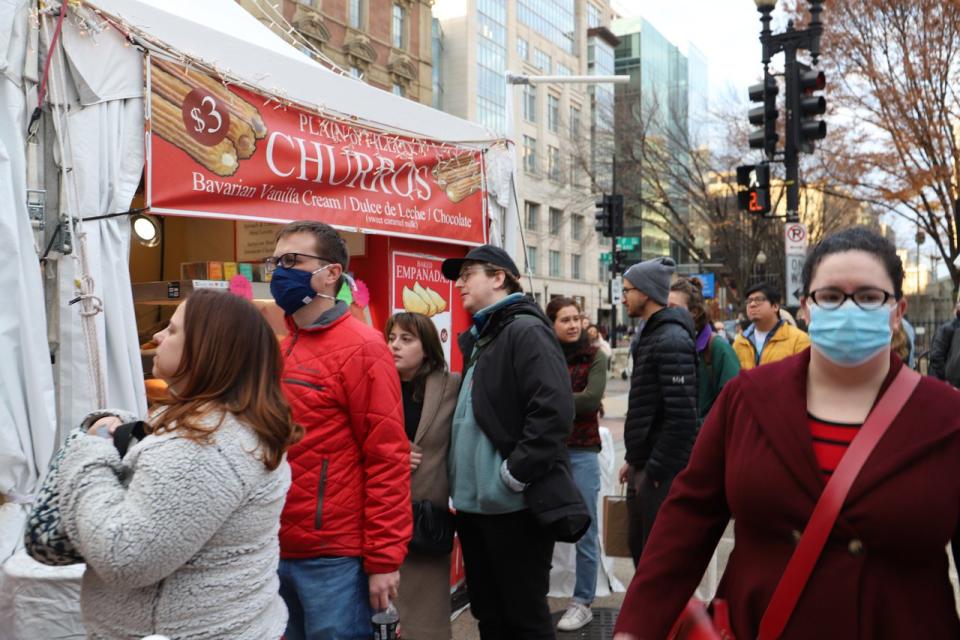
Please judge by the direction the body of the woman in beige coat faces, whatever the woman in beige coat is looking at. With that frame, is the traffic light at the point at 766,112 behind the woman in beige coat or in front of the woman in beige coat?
behind

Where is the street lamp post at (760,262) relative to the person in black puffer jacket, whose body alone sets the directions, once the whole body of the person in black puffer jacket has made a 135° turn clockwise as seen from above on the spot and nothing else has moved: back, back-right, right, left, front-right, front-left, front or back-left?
front-left

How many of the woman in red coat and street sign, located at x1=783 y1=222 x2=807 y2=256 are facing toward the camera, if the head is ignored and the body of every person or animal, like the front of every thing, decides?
2

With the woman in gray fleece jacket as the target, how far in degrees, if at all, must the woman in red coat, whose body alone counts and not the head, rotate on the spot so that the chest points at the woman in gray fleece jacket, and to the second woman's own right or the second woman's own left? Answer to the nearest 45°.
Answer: approximately 90° to the second woman's own right

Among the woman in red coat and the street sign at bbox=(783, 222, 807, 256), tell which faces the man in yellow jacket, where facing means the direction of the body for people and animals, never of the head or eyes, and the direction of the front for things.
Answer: the street sign

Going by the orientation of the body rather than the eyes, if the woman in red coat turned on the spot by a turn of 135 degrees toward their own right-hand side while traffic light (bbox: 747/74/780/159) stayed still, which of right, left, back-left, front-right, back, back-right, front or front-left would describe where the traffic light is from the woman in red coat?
front-right

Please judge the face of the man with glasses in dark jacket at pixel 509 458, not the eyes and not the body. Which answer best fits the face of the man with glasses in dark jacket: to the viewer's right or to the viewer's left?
to the viewer's left

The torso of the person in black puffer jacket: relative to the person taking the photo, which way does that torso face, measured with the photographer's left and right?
facing to the left of the viewer

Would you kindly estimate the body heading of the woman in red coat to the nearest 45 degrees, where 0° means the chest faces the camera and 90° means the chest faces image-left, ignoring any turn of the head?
approximately 0°

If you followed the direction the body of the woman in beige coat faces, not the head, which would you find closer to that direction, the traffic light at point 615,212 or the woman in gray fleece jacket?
the woman in gray fleece jacket

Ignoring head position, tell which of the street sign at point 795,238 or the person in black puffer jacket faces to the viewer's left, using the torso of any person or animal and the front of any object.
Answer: the person in black puffer jacket

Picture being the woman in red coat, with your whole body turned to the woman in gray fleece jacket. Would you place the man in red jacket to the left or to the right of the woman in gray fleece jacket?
right

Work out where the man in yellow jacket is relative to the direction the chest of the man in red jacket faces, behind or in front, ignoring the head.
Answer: behind

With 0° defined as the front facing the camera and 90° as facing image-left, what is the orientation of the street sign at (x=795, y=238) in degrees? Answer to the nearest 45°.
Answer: approximately 0°

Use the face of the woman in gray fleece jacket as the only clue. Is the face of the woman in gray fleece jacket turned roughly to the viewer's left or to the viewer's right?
to the viewer's left
